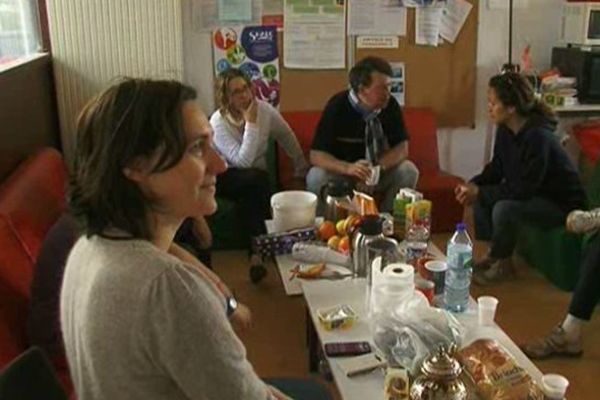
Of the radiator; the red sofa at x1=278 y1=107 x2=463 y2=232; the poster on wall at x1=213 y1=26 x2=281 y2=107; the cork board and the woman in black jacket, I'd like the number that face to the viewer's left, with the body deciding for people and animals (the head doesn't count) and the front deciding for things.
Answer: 1

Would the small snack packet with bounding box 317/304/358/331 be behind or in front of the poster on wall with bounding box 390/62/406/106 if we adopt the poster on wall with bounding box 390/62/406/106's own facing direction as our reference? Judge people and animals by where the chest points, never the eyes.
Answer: in front

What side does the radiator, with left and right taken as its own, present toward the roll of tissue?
front

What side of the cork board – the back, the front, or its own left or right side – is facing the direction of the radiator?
right

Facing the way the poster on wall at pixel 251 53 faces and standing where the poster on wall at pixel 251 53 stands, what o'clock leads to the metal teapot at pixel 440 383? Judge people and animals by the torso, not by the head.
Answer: The metal teapot is roughly at 12 o'clock from the poster on wall.

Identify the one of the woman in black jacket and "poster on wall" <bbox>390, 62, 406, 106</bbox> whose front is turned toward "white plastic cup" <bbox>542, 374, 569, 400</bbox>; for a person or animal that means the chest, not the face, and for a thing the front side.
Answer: the poster on wall

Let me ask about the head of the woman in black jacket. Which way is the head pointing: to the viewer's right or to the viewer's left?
to the viewer's left

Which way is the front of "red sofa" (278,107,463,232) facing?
toward the camera

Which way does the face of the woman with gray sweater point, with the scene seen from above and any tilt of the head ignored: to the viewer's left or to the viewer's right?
to the viewer's right

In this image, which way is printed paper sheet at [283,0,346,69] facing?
toward the camera

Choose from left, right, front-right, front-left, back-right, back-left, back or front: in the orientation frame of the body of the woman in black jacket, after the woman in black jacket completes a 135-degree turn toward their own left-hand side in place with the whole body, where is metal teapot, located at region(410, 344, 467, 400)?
front-right

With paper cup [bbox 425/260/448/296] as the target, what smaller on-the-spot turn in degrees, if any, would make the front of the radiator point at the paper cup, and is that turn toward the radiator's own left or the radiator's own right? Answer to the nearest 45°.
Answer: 0° — it already faces it

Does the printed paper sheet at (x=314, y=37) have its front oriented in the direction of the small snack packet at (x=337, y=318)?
yes

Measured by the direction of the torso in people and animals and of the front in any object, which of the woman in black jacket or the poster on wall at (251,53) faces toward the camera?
the poster on wall

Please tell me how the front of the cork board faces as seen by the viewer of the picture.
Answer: facing the viewer

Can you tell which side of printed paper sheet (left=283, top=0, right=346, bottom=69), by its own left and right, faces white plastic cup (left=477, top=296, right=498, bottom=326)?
front

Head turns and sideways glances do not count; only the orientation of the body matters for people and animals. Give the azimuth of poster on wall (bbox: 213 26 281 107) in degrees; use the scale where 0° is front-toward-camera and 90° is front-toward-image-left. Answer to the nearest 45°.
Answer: approximately 0°
